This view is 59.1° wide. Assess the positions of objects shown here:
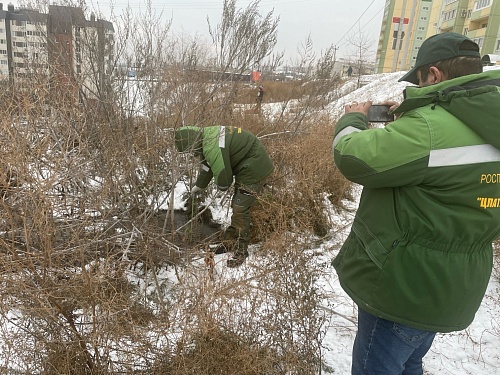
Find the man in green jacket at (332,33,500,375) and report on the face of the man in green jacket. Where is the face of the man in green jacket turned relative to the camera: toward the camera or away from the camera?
away from the camera

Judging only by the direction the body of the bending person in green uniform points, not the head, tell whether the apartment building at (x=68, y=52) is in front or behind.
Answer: in front

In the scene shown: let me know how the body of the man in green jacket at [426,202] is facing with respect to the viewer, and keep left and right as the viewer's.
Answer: facing away from the viewer and to the left of the viewer

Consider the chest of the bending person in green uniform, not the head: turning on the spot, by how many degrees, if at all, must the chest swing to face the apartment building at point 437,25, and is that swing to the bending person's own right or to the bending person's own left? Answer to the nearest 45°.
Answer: approximately 135° to the bending person's own right

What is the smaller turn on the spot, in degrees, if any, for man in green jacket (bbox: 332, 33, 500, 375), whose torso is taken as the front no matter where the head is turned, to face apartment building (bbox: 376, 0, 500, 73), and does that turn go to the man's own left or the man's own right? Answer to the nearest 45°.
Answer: approximately 45° to the man's own right

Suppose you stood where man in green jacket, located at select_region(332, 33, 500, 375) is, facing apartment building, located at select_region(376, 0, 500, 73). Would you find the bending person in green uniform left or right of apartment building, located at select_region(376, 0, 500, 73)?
left

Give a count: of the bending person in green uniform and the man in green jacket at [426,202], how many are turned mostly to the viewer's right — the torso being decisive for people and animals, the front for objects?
0

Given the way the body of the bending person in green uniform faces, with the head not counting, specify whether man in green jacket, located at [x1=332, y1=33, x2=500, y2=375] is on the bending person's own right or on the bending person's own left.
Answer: on the bending person's own left

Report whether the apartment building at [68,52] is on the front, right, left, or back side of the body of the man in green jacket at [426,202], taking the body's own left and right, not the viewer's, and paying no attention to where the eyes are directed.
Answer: front

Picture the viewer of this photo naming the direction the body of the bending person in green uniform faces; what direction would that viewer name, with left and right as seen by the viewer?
facing to the left of the viewer
